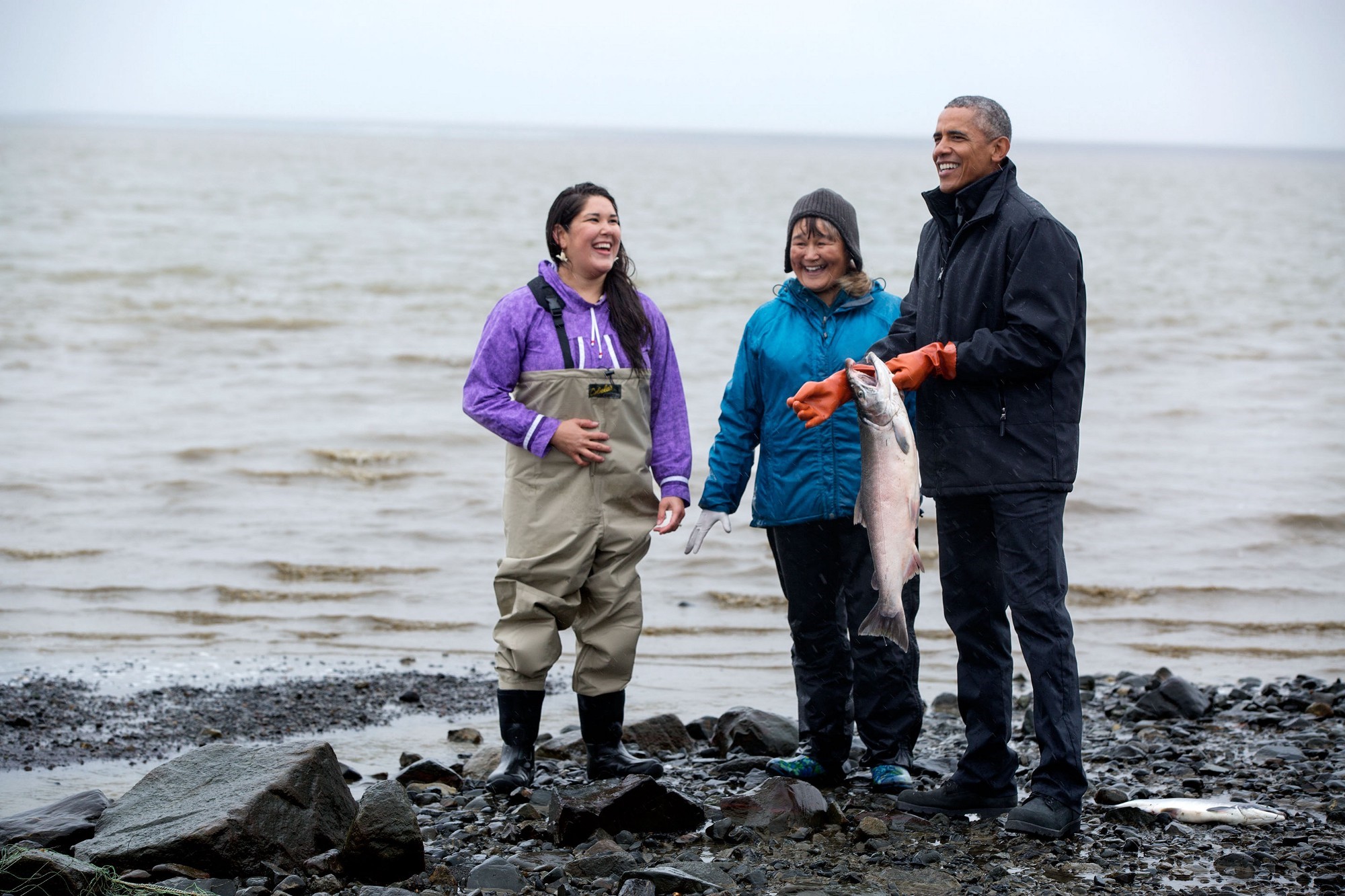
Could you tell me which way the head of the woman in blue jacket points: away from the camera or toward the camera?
toward the camera

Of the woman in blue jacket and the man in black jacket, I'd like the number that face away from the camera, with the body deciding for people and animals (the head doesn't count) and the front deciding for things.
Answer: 0

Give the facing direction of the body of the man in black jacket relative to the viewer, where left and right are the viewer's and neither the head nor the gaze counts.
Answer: facing the viewer and to the left of the viewer

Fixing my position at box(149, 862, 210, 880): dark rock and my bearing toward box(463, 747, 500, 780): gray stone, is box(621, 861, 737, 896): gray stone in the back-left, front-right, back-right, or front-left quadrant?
front-right

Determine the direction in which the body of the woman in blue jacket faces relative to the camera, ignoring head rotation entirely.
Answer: toward the camera

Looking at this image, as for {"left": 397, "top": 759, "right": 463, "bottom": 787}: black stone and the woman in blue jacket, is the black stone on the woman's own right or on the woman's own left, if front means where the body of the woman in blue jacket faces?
on the woman's own right

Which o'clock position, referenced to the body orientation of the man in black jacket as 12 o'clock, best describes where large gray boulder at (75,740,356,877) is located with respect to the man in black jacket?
The large gray boulder is roughly at 1 o'clock from the man in black jacket.

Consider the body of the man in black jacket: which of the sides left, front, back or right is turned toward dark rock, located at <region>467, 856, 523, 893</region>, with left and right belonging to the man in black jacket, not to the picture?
front

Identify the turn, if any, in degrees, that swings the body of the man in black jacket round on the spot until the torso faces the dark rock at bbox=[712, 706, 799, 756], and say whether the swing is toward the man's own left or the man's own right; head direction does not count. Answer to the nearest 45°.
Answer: approximately 90° to the man's own right

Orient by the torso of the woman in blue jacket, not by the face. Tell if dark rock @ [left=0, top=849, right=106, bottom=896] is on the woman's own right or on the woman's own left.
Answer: on the woman's own right

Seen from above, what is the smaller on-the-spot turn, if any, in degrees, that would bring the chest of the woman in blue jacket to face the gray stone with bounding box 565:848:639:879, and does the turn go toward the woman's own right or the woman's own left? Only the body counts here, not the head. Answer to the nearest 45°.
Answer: approximately 45° to the woman's own right

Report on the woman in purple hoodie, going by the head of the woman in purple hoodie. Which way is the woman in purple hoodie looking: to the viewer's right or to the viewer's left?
to the viewer's right

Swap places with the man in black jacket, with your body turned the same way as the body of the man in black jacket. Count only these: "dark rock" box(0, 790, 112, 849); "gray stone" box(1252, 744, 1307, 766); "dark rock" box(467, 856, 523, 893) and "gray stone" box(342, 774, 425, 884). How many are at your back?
1
